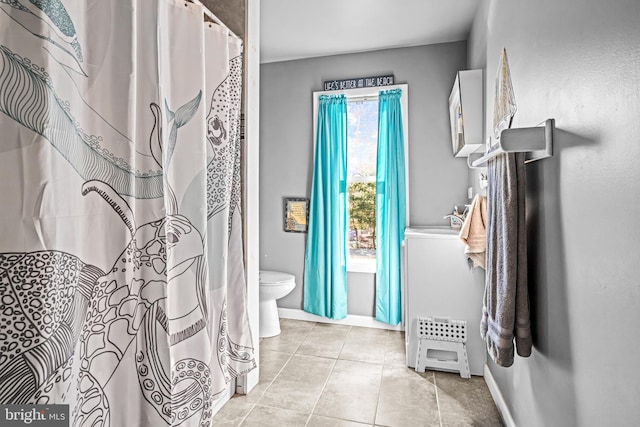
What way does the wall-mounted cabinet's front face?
to the viewer's left

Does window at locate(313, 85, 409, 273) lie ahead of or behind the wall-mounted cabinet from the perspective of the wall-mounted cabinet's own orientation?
ahead

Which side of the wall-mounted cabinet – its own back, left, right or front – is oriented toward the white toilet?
front

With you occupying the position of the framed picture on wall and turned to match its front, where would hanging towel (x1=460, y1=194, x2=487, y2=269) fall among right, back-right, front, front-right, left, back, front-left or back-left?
front-left

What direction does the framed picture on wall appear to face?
toward the camera

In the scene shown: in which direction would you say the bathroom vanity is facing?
to the viewer's left

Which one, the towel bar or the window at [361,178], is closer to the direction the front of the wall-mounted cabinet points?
the window

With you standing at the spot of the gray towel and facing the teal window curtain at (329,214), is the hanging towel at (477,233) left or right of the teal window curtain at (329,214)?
right
